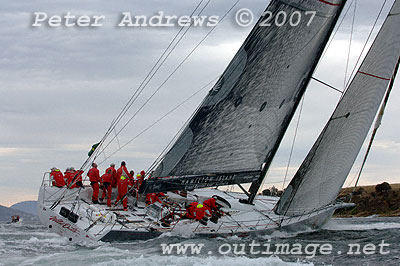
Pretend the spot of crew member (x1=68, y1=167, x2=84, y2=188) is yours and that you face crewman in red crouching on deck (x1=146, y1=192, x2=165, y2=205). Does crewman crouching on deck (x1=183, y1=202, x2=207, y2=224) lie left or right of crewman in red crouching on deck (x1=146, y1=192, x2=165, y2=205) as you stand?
right

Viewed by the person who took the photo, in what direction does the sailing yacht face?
facing away from the viewer and to the right of the viewer
